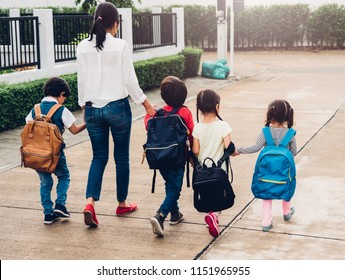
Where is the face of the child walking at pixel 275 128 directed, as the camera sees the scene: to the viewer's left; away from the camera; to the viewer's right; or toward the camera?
away from the camera

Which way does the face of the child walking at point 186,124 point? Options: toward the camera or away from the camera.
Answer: away from the camera

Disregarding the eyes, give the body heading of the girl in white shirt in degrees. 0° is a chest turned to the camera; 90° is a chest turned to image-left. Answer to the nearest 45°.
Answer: approximately 180°

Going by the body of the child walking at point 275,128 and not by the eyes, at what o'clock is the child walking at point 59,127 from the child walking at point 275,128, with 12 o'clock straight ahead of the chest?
the child walking at point 59,127 is roughly at 9 o'clock from the child walking at point 275,128.

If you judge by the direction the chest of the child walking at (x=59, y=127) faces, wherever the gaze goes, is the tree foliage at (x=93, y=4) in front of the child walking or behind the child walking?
in front

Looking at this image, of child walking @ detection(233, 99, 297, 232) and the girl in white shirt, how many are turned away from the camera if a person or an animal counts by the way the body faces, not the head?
2

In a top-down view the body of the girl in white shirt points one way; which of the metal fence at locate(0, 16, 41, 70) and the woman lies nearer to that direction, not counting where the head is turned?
the metal fence

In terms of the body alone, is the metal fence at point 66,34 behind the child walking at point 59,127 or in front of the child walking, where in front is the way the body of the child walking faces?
in front

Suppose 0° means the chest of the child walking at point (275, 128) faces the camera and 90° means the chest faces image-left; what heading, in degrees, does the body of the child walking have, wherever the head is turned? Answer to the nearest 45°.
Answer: approximately 180°

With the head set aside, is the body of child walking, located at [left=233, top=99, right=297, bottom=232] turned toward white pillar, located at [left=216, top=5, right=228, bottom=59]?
yes

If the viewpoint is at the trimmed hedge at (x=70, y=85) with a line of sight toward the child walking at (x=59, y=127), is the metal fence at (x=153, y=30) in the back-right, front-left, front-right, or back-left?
back-left

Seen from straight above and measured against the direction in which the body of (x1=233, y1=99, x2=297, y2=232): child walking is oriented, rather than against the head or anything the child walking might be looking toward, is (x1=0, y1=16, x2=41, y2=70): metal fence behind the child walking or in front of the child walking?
in front
